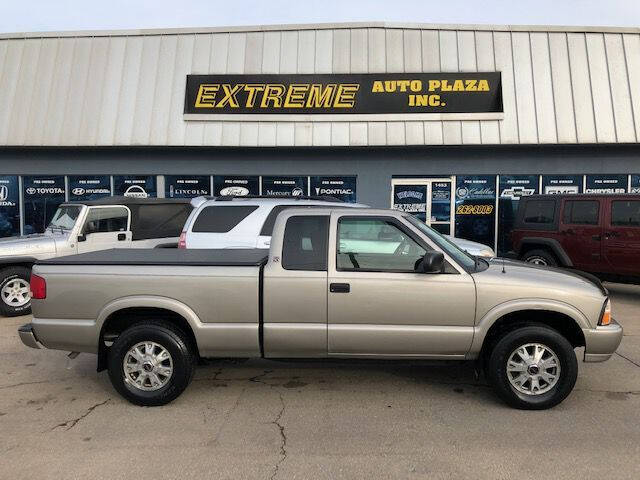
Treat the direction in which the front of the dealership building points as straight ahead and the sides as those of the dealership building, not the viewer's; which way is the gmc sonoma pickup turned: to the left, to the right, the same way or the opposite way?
to the left

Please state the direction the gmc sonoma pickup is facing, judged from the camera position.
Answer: facing to the right of the viewer

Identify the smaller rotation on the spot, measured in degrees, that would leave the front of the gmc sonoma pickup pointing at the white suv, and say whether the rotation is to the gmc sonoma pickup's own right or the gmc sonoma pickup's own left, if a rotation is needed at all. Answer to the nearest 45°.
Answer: approximately 135° to the gmc sonoma pickup's own left
